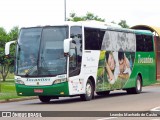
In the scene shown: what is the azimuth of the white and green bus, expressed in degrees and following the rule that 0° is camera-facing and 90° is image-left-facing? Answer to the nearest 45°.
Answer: approximately 45°
